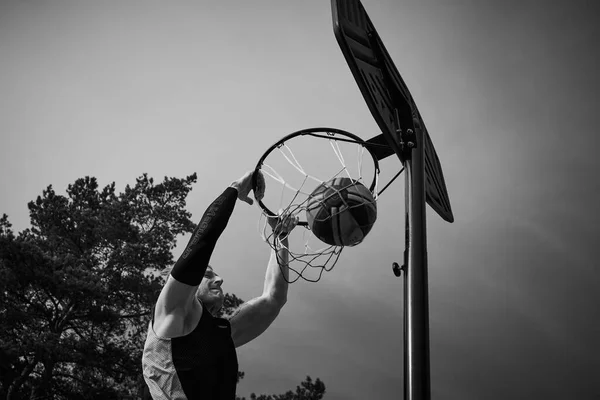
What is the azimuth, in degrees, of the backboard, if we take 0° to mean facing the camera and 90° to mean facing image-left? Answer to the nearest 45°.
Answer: approximately 135°

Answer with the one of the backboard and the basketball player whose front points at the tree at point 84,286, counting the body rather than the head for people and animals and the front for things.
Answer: the backboard

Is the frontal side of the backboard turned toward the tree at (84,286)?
yes

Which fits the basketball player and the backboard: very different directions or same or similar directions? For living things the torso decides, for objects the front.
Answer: very different directions

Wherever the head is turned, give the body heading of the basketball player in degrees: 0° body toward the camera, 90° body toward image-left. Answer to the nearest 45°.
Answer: approximately 315°

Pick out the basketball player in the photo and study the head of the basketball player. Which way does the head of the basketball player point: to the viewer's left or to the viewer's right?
to the viewer's right
